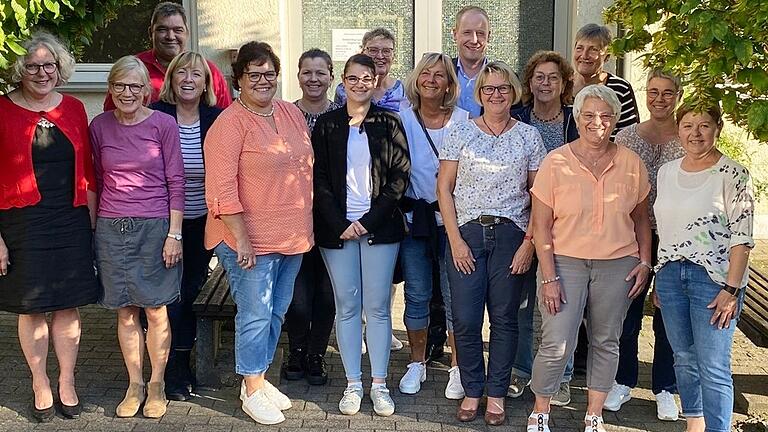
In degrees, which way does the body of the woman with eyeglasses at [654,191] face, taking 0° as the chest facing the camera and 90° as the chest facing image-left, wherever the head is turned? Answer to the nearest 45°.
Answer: approximately 0°

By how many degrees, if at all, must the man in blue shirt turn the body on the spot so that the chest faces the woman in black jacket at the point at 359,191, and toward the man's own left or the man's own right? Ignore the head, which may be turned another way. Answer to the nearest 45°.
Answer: approximately 45° to the man's own right

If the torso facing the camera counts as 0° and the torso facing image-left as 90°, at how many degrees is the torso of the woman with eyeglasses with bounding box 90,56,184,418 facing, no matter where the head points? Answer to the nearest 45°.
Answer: approximately 0°

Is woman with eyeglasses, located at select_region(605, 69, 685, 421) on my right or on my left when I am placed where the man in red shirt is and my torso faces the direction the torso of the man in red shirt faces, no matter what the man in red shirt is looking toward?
on my left

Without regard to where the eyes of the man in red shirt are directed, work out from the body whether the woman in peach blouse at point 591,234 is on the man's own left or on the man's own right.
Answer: on the man's own left
